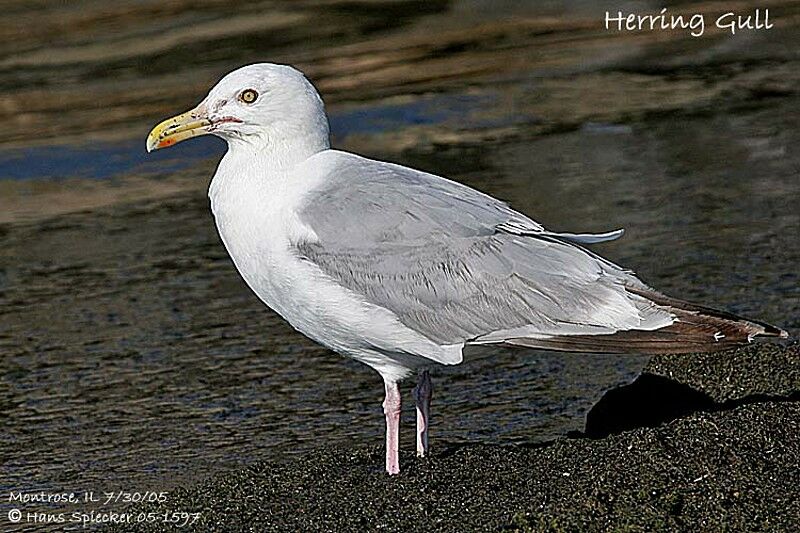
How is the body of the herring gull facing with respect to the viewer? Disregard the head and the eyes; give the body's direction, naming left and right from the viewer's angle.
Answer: facing to the left of the viewer
